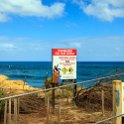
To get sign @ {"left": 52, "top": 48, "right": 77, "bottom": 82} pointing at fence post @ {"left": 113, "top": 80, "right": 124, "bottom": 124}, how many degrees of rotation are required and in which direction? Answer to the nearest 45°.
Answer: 0° — it already faces it

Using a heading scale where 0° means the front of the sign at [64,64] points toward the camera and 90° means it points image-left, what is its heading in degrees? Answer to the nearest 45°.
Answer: approximately 0°
